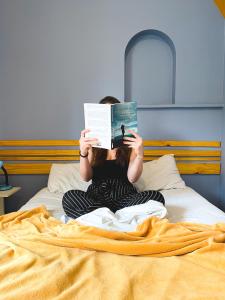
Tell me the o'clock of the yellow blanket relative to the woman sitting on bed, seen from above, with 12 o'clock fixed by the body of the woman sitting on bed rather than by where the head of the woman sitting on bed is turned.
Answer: The yellow blanket is roughly at 12 o'clock from the woman sitting on bed.

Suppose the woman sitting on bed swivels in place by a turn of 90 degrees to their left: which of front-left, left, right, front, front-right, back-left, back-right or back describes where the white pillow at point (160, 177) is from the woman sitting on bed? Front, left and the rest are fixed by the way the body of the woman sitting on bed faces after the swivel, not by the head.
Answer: front-left

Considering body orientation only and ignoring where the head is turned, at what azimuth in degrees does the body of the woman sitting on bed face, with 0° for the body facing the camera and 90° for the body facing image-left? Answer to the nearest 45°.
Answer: approximately 0°
